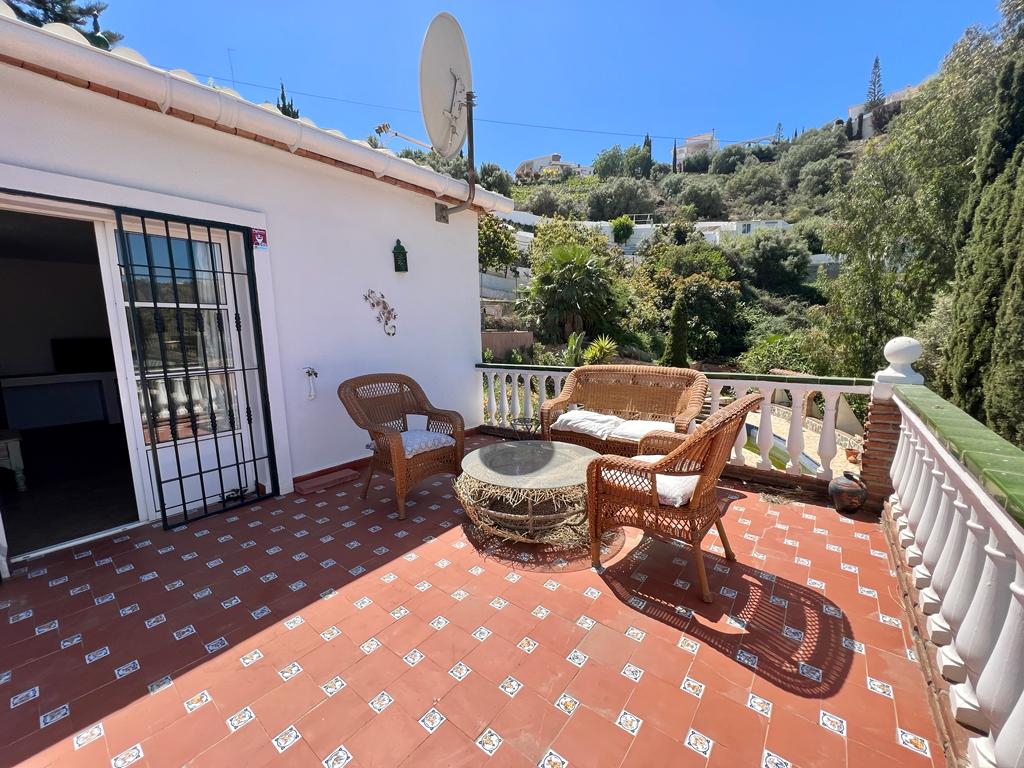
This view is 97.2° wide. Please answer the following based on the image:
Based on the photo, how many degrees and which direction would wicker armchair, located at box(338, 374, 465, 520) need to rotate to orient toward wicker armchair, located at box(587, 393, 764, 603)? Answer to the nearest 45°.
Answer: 0° — it already faces it

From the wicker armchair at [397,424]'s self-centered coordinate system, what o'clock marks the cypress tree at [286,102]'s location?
The cypress tree is roughly at 7 o'clock from the wicker armchair.

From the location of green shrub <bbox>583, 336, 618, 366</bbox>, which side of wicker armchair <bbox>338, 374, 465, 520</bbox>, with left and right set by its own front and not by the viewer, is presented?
left

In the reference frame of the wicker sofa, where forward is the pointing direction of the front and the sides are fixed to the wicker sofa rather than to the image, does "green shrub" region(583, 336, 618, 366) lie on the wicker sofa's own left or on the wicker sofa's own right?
on the wicker sofa's own right

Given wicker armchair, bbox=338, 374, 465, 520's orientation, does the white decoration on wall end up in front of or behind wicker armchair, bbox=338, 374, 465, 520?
behind

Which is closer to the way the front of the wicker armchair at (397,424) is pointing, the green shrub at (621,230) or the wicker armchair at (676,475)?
the wicker armchair

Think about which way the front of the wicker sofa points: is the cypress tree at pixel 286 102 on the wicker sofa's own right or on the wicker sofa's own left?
on the wicker sofa's own right

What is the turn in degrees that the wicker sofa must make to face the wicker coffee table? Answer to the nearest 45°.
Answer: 0° — it already faces it
